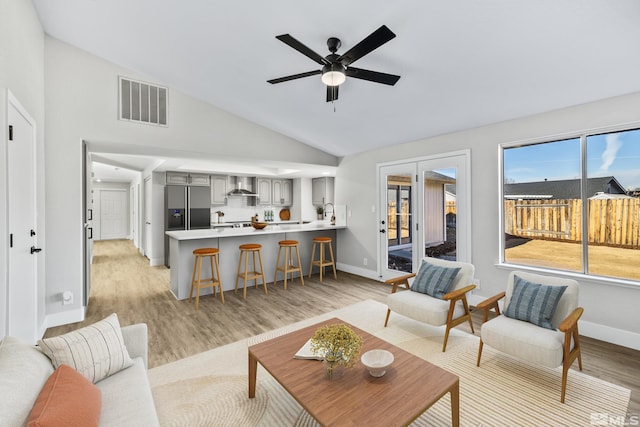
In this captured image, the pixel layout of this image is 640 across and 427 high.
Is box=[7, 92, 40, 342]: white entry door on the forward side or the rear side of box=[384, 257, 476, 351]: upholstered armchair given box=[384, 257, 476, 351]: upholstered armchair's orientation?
on the forward side

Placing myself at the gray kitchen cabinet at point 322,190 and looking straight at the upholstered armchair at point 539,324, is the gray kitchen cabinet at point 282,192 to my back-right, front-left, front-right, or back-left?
back-right

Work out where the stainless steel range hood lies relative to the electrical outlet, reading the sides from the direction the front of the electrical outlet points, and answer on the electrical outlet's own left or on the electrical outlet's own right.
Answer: on the electrical outlet's own left

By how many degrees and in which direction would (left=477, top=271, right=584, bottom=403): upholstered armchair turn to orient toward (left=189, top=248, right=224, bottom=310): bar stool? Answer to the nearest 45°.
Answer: approximately 45° to its right

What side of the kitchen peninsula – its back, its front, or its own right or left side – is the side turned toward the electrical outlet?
right

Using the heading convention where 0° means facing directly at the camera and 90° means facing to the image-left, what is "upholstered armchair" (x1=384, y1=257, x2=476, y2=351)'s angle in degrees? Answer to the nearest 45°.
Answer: approximately 45°

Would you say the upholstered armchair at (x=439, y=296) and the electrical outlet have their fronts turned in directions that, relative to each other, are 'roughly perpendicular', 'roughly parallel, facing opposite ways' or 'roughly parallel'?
roughly perpendicular

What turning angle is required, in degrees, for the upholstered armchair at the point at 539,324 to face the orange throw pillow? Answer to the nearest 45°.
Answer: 0° — it already faces it

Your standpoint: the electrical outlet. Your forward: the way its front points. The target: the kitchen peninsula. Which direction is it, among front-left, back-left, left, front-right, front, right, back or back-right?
left
